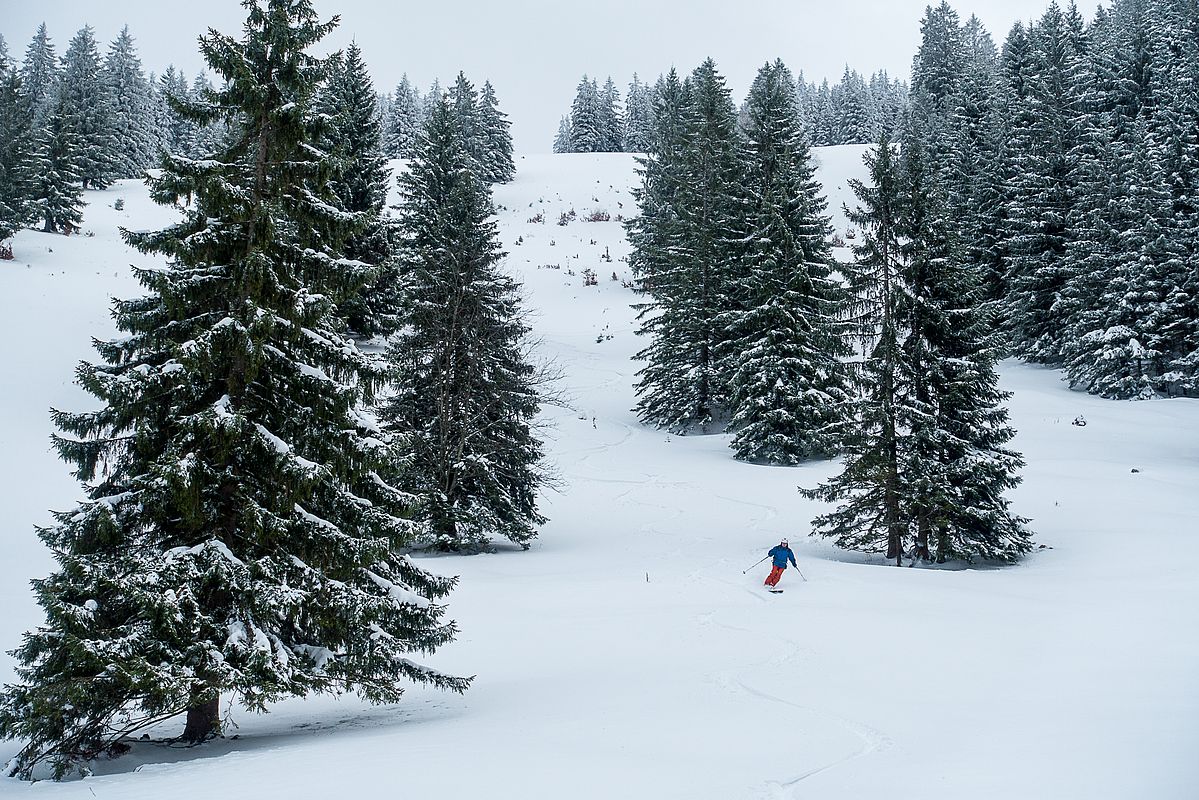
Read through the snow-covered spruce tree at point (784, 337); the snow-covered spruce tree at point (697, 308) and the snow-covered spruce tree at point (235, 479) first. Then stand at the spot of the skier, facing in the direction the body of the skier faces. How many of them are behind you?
2

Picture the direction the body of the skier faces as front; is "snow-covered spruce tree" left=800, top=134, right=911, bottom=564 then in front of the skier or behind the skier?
behind

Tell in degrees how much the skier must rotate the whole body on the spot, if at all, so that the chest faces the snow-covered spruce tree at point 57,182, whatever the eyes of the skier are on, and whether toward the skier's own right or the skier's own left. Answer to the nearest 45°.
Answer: approximately 135° to the skier's own right

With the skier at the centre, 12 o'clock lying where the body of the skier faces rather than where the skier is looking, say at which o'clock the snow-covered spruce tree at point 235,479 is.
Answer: The snow-covered spruce tree is roughly at 1 o'clock from the skier.

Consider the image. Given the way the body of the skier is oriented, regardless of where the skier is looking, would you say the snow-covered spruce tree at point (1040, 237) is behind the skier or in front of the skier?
behind

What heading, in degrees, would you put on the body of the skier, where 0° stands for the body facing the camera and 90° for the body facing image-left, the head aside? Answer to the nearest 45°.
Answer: approximately 0°

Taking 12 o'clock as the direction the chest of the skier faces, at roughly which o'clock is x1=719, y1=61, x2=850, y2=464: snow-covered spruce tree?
The snow-covered spruce tree is roughly at 6 o'clock from the skier.

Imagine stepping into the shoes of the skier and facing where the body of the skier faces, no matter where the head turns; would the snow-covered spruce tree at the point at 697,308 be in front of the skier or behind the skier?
behind
